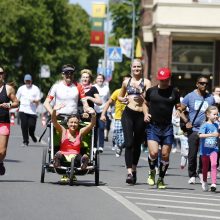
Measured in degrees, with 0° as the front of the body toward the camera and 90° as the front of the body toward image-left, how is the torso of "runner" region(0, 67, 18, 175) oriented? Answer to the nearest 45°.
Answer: approximately 0°

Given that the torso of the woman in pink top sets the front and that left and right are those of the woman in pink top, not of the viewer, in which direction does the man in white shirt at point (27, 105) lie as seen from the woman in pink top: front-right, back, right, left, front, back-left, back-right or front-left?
back

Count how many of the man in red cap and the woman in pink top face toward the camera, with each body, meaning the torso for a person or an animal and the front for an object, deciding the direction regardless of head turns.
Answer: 2

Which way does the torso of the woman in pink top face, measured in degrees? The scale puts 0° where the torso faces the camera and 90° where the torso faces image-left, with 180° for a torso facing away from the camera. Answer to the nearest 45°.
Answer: approximately 0°

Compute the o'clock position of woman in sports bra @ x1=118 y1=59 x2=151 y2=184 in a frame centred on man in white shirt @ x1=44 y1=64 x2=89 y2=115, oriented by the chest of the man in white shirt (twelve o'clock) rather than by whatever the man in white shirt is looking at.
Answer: The woman in sports bra is roughly at 9 o'clock from the man in white shirt.

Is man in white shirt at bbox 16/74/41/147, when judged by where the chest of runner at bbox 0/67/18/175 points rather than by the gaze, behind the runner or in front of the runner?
behind

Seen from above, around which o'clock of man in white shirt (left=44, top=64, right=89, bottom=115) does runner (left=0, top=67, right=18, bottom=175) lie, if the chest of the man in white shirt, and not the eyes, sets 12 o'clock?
The runner is roughly at 3 o'clock from the man in white shirt.
